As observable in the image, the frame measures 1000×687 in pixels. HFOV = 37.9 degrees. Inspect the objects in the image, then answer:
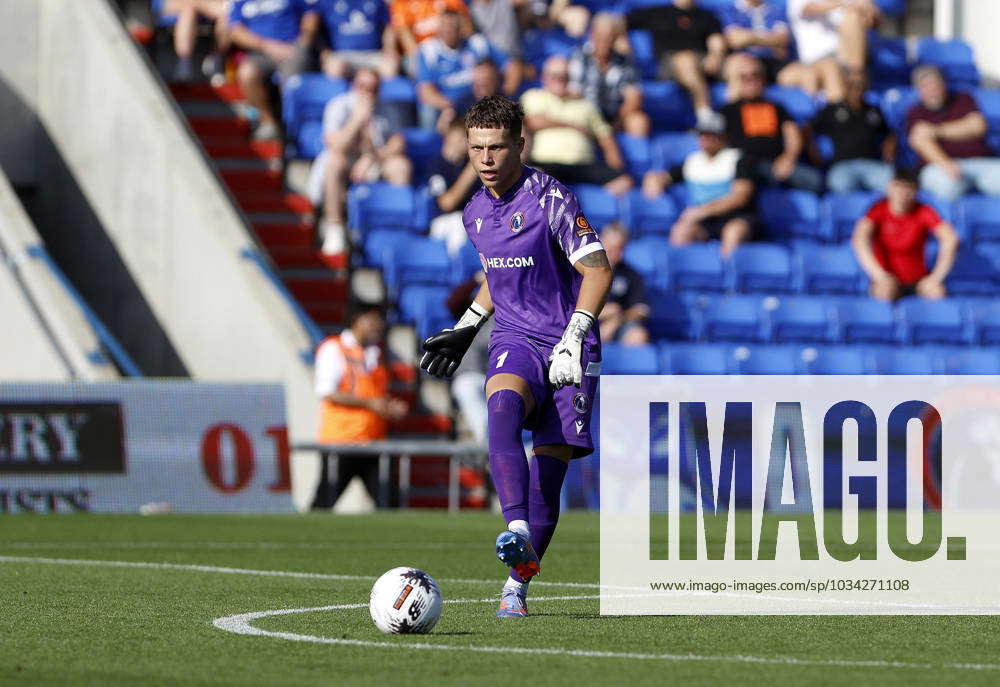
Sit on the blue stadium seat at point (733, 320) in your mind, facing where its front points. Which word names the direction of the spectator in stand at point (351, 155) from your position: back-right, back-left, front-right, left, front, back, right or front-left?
right

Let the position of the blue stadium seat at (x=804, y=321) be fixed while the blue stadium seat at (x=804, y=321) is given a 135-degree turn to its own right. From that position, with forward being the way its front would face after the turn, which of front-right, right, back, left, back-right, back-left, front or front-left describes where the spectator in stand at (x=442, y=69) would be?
front-left

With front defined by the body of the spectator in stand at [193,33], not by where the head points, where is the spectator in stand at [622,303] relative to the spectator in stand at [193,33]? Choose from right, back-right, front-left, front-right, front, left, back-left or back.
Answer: front-left

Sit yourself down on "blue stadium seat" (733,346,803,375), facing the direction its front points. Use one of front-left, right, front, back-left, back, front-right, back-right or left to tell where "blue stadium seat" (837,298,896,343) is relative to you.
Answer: back-left

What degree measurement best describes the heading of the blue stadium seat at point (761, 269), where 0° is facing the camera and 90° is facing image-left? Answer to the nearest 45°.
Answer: approximately 0°

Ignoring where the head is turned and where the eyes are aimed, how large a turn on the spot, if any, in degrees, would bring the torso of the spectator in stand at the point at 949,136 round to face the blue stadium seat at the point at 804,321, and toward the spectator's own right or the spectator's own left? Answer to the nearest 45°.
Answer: approximately 45° to the spectator's own right

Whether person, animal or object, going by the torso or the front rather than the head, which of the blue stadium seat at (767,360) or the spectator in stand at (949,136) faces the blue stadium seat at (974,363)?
the spectator in stand
